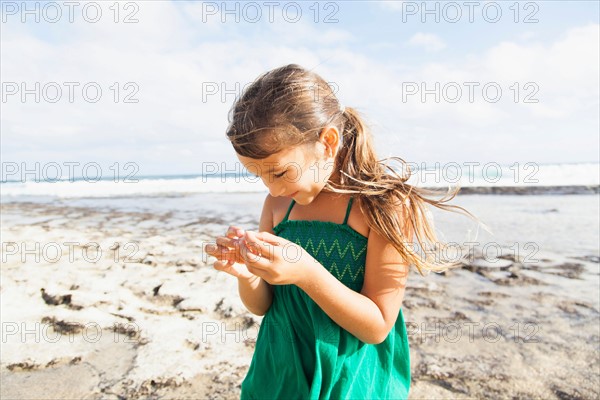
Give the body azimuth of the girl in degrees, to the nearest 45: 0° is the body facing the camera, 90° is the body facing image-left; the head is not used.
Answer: approximately 45°
